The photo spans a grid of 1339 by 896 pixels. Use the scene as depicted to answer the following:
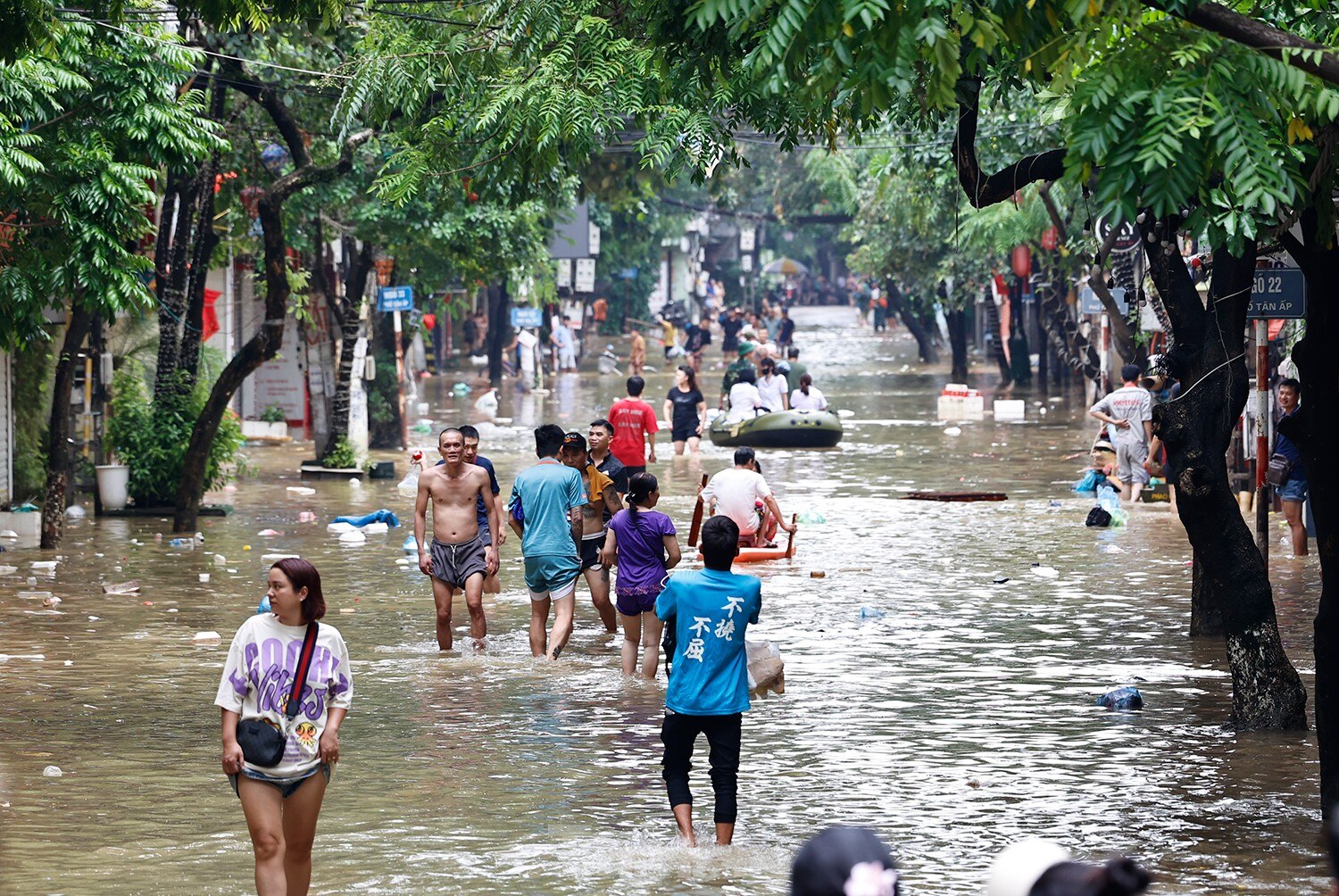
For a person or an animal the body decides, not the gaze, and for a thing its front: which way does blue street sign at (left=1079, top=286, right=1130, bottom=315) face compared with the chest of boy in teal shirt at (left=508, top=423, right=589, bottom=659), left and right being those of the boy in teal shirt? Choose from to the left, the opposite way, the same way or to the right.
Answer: the opposite way

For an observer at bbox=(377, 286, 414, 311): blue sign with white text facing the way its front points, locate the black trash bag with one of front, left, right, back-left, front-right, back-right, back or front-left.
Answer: front-left

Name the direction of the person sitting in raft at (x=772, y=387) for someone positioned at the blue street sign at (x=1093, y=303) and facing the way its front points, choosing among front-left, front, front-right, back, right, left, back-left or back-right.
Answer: right

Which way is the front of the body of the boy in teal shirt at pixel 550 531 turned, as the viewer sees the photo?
away from the camera

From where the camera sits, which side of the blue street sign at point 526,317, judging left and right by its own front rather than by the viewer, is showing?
front

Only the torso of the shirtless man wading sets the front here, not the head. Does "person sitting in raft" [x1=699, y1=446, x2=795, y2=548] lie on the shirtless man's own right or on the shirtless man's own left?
on the shirtless man's own left

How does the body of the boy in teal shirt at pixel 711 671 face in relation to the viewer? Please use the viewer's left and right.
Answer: facing away from the viewer

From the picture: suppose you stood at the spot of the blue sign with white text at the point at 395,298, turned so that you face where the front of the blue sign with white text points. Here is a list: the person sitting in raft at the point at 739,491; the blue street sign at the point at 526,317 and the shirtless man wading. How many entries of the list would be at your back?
1

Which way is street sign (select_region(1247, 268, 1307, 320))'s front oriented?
toward the camera

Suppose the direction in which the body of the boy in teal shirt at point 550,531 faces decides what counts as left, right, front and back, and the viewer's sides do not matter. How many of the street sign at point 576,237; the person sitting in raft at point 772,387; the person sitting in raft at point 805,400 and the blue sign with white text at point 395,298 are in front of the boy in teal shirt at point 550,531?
4

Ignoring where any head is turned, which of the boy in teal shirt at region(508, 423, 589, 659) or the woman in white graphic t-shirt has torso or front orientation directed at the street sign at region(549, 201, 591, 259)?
the boy in teal shirt

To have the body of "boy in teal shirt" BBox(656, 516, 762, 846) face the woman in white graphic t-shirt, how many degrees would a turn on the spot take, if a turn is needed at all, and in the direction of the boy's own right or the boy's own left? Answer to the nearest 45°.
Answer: approximately 135° to the boy's own left

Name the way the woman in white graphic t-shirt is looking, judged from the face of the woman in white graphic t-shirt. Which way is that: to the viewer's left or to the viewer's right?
to the viewer's left

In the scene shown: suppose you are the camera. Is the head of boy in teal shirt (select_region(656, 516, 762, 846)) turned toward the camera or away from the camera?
away from the camera

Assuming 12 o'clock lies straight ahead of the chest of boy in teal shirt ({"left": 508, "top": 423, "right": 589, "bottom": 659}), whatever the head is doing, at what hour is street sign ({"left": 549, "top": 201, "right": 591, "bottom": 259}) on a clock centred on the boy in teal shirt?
The street sign is roughly at 12 o'clock from the boy in teal shirt.
